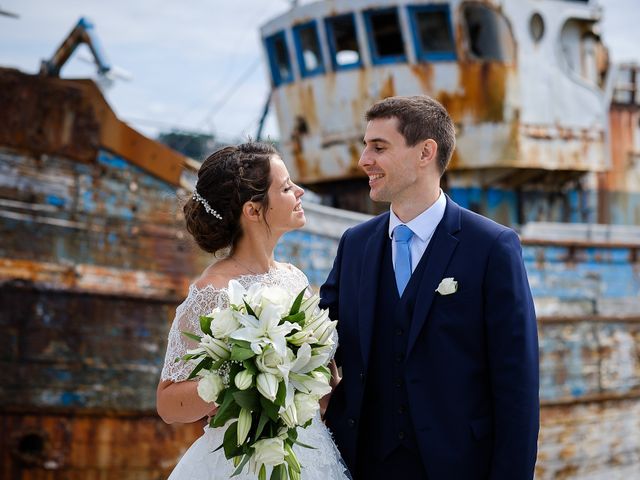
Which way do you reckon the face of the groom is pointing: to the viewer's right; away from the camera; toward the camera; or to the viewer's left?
to the viewer's left

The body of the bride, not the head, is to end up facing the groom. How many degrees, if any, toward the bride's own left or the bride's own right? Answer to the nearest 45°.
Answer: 0° — they already face them

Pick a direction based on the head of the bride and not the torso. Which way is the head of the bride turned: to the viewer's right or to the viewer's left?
to the viewer's right

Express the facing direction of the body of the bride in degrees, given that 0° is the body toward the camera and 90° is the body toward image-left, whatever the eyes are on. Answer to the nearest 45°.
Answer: approximately 315°
